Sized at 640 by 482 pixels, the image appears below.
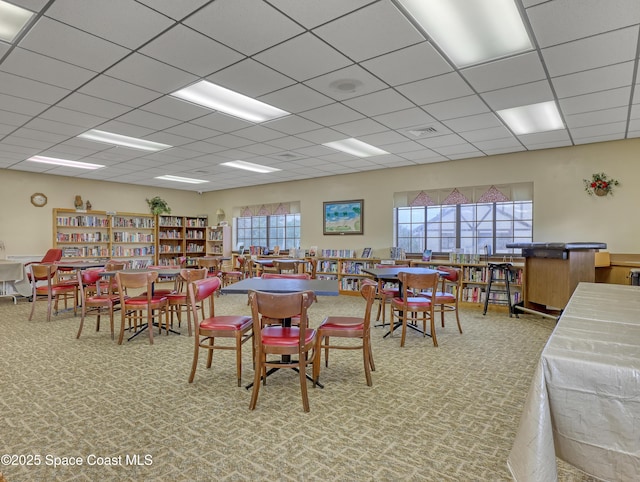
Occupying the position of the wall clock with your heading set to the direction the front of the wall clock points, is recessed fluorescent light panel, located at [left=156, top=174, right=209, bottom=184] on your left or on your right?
on your left

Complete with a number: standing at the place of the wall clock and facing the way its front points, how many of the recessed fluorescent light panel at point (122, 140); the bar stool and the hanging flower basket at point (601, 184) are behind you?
0

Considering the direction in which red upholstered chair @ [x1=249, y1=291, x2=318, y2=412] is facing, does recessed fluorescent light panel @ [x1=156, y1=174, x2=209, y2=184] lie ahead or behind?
ahead

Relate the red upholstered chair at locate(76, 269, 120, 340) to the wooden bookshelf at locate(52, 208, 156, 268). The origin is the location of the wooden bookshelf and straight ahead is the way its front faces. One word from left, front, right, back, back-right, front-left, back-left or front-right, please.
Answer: front

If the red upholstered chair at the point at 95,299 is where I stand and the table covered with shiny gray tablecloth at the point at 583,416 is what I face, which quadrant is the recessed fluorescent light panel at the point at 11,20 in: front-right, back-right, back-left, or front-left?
front-right

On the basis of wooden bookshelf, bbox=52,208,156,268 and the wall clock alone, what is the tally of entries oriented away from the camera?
0

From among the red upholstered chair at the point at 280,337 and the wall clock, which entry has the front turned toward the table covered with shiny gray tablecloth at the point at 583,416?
the wall clock

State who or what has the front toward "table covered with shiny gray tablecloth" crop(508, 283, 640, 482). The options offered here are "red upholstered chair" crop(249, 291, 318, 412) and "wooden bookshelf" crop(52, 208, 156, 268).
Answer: the wooden bookshelf

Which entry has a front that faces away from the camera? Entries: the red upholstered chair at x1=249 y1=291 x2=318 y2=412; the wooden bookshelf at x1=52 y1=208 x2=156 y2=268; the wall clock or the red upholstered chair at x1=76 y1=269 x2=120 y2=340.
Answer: the red upholstered chair at x1=249 y1=291 x2=318 y2=412

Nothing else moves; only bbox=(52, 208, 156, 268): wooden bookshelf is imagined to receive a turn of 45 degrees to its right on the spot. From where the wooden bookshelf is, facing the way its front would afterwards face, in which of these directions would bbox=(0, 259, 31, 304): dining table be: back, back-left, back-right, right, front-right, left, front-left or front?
front

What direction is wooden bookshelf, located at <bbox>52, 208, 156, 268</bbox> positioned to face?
toward the camera

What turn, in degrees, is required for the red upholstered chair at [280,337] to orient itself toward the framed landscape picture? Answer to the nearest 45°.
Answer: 0° — it already faces it

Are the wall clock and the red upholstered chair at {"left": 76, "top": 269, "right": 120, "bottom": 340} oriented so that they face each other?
no

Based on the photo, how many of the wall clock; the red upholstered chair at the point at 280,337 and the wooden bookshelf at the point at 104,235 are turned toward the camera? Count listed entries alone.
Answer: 2

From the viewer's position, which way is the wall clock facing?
facing the viewer

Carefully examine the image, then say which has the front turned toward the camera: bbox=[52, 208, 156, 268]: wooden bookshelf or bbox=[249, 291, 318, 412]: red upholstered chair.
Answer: the wooden bookshelf

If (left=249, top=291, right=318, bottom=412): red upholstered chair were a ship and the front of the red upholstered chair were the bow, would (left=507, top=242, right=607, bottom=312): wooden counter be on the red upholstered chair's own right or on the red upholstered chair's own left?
on the red upholstered chair's own right

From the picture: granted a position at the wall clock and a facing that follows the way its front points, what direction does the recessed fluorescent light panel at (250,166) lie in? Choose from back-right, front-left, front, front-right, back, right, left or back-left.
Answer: front-left

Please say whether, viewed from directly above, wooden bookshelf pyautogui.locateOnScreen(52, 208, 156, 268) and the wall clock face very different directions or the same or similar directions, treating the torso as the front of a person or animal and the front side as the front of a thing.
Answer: same or similar directions

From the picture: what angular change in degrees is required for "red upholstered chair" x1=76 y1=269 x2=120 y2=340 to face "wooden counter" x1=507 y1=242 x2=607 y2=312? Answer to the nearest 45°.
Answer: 0° — it already faces it

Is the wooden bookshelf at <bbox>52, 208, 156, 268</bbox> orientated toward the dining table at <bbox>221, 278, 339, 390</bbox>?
yes
